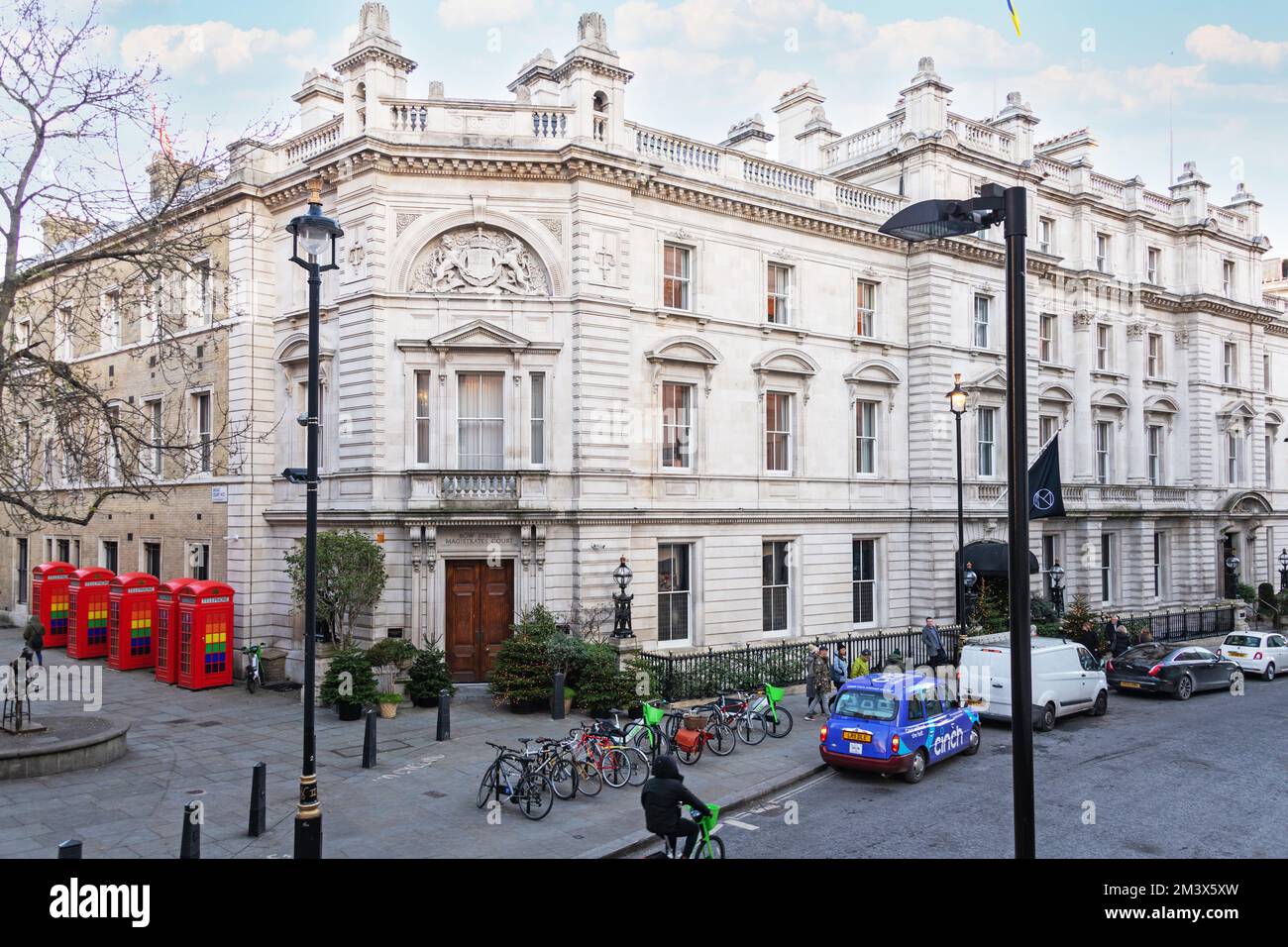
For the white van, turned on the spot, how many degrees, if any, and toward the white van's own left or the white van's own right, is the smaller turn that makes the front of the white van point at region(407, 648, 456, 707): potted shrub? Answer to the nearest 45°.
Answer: approximately 135° to the white van's own left

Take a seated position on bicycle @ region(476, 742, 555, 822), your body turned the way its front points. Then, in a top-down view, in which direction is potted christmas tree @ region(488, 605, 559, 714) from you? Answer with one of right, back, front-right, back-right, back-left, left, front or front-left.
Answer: front-right

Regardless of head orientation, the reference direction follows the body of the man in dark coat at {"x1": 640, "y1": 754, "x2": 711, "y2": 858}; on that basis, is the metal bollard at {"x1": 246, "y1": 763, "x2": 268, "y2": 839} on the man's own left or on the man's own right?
on the man's own left

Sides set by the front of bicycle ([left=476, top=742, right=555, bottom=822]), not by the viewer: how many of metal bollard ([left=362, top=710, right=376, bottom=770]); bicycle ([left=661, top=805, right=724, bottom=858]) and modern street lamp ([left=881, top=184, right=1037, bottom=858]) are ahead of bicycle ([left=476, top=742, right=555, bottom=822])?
1

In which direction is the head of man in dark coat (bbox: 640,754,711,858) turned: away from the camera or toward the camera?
away from the camera

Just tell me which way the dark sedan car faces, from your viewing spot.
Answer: facing away from the viewer and to the right of the viewer

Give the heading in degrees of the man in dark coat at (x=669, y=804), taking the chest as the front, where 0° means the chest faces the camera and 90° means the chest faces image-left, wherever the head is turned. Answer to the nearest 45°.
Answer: approximately 225°

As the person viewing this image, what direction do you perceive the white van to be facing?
facing away from the viewer and to the right of the viewer

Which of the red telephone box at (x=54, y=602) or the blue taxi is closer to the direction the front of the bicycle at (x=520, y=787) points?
the red telephone box

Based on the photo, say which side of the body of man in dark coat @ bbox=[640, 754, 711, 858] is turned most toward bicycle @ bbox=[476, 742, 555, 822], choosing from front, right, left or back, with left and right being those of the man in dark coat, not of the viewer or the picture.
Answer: left

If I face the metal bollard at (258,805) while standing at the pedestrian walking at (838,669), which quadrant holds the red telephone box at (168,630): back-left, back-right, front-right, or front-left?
front-right
